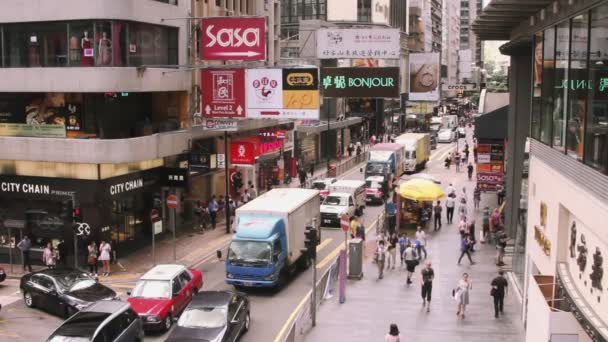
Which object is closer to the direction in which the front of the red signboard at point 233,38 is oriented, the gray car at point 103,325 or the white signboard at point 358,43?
the gray car

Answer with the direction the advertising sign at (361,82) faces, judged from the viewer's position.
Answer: facing the viewer

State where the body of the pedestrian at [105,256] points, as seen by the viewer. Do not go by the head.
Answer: toward the camera

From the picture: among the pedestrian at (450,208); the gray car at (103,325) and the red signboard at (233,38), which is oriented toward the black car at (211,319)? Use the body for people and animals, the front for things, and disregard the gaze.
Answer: the red signboard

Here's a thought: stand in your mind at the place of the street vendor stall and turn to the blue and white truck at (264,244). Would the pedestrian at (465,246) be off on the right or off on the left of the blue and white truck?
left

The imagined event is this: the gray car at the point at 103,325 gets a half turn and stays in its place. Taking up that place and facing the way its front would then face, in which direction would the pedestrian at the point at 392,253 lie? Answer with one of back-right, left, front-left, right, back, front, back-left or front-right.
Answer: front

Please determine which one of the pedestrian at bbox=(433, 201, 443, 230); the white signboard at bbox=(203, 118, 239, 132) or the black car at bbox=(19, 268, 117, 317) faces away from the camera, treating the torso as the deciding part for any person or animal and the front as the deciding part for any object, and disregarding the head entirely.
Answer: the pedestrian

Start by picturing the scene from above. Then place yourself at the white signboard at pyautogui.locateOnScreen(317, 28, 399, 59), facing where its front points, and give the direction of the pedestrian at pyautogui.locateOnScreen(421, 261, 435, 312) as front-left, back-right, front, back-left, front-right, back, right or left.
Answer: front
